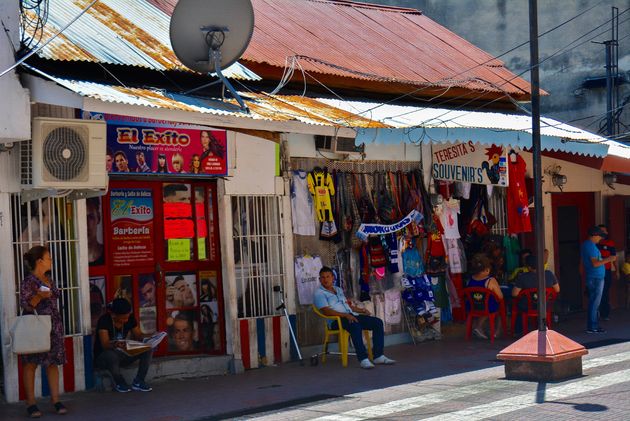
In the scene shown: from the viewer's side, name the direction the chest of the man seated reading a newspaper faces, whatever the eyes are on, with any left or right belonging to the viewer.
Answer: facing the viewer and to the right of the viewer

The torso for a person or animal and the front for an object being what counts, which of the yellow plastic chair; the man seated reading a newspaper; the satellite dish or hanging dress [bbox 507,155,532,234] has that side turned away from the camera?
the satellite dish

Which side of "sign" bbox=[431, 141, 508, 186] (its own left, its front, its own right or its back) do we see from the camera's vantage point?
front

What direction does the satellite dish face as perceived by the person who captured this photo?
facing away from the viewer

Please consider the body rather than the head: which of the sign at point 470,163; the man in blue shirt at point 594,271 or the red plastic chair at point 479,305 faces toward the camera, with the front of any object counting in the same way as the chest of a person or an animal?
the sign

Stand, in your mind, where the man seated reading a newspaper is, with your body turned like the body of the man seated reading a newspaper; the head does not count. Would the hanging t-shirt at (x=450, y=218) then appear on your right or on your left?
on your left

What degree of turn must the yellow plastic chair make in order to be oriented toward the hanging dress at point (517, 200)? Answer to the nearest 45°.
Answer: approximately 90° to its left

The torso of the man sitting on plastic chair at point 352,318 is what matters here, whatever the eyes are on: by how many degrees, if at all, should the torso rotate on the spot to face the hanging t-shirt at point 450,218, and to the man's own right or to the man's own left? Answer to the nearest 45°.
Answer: approximately 90° to the man's own left
